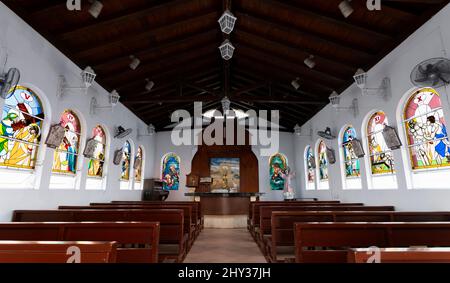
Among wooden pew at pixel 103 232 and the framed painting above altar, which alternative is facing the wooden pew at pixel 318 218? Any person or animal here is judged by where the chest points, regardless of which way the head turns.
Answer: the framed painting above altar

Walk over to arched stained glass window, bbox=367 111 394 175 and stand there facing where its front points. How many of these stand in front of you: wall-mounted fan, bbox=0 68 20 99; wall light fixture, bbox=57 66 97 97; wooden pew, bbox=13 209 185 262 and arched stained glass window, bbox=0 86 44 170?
4

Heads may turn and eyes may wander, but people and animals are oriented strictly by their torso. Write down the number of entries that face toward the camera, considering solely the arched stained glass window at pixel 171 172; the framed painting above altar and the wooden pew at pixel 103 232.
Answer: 2

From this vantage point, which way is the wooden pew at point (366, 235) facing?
away from the camera

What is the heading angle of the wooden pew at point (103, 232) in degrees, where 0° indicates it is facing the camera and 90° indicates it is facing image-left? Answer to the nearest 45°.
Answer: approximately 180°

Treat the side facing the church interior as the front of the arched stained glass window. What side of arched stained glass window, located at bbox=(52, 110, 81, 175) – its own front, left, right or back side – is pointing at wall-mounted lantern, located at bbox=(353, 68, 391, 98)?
front

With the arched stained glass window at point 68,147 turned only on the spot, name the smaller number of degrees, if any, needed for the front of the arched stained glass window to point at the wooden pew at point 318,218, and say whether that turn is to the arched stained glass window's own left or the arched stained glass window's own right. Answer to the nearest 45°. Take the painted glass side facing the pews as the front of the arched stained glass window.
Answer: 0° — it already faces it

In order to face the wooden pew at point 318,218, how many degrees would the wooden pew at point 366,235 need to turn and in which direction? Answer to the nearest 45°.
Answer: approximately 45° to its left

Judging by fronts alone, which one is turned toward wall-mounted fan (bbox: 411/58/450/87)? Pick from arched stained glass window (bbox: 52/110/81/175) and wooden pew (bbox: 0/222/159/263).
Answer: the arched stained glass window

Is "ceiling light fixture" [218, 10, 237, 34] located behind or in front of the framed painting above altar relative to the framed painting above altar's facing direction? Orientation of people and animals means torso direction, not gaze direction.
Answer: in front

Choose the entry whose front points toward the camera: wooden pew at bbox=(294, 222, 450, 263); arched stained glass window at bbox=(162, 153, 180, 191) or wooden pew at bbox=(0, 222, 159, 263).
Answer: the arched stained glass window

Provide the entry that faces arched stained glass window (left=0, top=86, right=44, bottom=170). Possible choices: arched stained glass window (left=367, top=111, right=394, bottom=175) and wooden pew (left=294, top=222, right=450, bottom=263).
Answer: arched stained glass window (left=367, top=111, right=394, bottom=175)

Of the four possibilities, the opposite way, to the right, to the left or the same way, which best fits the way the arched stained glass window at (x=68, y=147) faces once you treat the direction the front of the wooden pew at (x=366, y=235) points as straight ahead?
to the right
